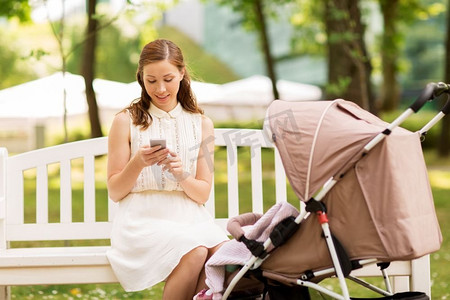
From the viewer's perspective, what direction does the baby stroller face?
to the viewer's left

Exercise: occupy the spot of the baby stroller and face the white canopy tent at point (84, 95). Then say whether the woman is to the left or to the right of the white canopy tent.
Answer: left

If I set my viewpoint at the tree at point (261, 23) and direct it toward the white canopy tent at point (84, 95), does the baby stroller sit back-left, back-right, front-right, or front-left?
back-left

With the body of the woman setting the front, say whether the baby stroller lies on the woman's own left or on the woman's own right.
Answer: on the woman's own left

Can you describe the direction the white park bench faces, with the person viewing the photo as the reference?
facing the viewer

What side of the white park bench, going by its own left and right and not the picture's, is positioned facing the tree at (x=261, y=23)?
back

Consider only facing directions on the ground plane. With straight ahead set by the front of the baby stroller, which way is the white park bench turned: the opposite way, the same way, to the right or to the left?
to the left

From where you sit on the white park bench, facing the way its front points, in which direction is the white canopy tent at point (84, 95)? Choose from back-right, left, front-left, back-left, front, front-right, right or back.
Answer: back

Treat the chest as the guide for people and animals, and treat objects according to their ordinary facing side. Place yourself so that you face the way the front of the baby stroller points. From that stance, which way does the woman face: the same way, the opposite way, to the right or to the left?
to the left

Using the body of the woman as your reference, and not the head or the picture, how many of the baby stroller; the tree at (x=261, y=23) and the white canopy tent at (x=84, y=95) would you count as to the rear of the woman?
2

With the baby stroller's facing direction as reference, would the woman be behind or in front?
in front

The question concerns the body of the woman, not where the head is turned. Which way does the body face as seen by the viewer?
toward the camera
